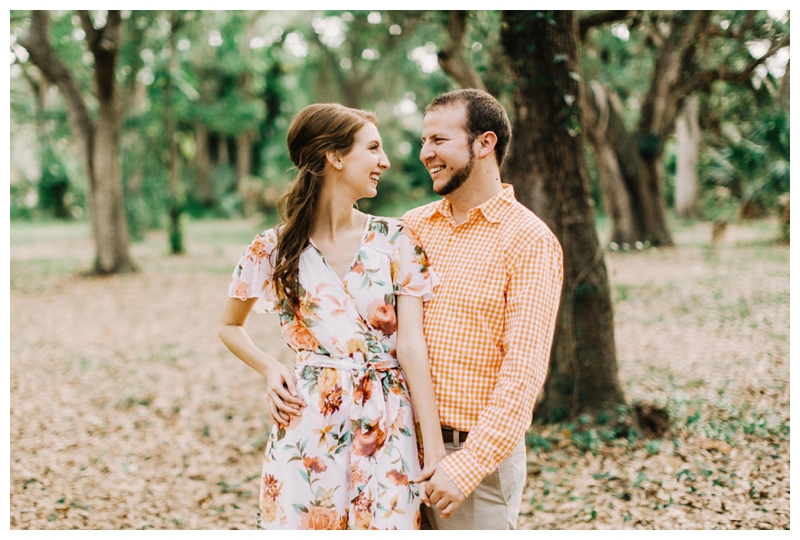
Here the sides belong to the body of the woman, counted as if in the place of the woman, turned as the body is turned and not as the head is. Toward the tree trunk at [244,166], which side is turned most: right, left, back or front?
back

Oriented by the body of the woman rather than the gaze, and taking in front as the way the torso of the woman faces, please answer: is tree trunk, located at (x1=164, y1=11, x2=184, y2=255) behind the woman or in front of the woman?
behind

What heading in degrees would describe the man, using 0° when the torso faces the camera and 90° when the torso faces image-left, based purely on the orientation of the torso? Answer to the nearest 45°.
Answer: approximately 45°

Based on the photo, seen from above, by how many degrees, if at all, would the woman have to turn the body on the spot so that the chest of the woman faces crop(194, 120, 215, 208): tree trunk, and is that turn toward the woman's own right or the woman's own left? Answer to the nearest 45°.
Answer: approximately 180°

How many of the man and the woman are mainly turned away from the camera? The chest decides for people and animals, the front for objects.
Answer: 0

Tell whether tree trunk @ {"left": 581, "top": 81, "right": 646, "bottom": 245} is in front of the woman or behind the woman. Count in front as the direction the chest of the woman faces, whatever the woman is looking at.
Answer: behind

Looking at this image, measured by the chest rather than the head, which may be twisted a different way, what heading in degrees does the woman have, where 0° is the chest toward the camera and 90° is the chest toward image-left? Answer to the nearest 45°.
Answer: approximately 0°

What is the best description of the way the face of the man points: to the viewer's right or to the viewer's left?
to the viewer's left

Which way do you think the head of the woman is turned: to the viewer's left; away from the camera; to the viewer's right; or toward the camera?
to the viewer's right

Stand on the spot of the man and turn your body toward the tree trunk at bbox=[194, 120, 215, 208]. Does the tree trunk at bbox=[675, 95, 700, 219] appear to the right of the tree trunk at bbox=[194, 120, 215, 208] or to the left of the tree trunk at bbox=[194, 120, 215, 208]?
right
